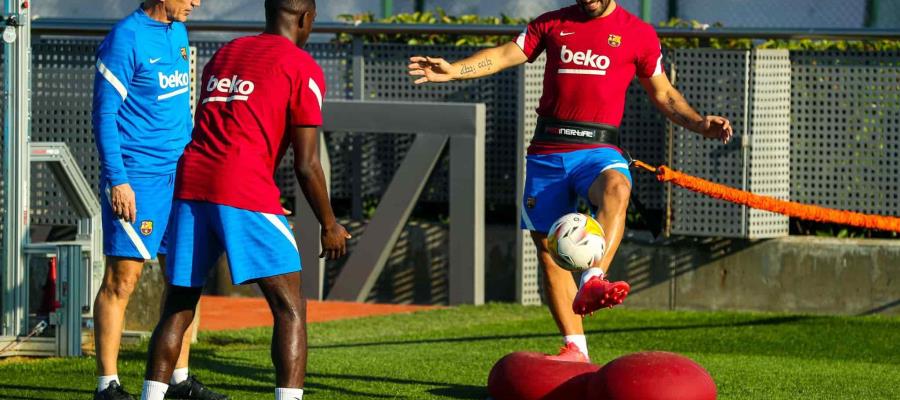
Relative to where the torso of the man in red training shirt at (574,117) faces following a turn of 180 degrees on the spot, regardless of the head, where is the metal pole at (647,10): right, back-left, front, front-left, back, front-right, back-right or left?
front

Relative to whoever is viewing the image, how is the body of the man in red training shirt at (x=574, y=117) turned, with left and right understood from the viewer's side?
facing the viewer

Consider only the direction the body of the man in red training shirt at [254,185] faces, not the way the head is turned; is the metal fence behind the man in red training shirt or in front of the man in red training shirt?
in front

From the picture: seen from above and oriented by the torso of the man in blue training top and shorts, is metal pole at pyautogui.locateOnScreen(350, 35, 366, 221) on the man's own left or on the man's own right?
on the man's own left

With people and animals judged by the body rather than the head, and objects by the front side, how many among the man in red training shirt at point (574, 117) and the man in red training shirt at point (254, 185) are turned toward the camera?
1

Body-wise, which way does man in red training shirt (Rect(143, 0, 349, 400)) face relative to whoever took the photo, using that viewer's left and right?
facing away from the viewer and to the right of the viewer

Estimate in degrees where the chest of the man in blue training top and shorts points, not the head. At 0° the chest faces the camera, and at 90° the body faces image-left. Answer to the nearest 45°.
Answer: approximately 315°

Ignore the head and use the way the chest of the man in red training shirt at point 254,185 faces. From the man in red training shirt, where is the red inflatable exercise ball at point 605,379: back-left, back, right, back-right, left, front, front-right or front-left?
front-right

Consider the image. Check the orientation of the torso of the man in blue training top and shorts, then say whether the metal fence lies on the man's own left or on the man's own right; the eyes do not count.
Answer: on the man's own left

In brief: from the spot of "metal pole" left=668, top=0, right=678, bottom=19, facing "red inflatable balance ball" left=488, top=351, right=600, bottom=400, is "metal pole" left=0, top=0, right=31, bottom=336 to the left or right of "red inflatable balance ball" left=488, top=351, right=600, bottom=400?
right

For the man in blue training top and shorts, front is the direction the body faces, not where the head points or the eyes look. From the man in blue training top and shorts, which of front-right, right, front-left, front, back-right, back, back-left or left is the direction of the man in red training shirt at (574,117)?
front-left

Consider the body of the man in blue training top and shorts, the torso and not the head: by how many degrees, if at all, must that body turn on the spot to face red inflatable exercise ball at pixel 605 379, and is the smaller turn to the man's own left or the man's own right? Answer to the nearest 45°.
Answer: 0° — they already face it

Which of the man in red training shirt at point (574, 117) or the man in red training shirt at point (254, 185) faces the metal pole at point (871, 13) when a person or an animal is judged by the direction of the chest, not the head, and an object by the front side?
the man in red training shirt at point (254, 185)

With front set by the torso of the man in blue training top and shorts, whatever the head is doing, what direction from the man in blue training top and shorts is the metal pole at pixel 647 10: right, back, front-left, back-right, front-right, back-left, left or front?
left

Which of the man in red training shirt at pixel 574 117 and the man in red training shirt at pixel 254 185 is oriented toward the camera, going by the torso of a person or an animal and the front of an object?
the man in red training shirt at pixel 574 117
